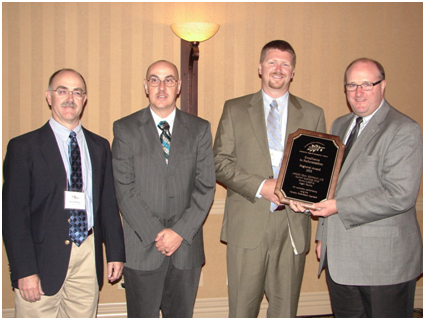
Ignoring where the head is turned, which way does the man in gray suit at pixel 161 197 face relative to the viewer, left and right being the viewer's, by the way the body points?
facing the viewer

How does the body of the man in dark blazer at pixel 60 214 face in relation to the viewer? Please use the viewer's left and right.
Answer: facing the viewer and to the right of the viewer

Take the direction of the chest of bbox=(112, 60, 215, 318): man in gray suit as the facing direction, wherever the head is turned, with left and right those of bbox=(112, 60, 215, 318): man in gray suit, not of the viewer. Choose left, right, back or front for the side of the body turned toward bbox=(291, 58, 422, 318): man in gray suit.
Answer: left

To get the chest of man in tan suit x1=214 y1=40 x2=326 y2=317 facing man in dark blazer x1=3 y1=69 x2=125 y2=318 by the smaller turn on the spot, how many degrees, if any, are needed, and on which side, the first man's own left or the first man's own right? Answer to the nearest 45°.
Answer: approximately 45° to the first man's own right

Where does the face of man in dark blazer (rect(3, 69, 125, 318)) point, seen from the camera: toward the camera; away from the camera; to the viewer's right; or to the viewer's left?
toward the camera

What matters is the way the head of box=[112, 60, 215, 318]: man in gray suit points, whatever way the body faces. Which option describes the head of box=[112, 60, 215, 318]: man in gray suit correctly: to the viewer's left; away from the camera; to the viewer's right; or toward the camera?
toward the camera

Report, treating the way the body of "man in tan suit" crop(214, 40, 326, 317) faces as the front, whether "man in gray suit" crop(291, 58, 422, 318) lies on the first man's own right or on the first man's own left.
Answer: on the first man's own left

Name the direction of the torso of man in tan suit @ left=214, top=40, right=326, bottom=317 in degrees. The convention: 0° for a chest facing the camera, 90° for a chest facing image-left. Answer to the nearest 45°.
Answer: approximately 0°

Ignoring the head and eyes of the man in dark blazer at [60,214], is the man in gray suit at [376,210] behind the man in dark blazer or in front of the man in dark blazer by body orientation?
in front

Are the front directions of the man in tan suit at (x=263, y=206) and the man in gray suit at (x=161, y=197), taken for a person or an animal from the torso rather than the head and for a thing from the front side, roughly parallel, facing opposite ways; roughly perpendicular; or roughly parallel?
roughly parallel

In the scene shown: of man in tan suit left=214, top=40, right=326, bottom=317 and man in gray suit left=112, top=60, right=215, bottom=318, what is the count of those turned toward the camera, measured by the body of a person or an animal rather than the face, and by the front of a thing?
2

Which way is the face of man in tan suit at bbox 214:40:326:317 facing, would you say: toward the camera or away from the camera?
toward the camera
